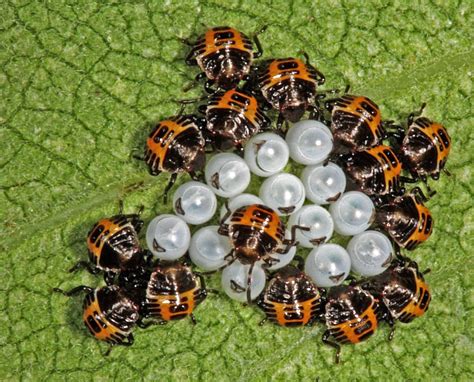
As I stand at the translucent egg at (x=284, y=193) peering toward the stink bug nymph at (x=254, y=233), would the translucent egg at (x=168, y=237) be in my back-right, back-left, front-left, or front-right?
front-right

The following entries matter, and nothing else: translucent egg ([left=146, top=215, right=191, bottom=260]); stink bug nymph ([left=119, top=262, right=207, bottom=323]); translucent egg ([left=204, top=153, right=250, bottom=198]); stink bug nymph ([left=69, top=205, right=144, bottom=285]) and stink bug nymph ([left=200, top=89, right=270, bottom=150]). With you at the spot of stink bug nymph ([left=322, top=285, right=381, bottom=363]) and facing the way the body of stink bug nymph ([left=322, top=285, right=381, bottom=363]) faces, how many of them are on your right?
0

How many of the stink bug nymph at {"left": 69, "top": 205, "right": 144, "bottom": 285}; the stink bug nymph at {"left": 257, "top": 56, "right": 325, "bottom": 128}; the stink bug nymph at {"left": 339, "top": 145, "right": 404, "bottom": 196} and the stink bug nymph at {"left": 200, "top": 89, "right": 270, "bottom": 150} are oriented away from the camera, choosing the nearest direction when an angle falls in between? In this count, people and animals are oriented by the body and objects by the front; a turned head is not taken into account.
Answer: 0

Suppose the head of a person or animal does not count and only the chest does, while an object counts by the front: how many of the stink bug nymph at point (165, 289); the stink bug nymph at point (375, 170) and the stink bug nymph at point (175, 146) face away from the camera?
1

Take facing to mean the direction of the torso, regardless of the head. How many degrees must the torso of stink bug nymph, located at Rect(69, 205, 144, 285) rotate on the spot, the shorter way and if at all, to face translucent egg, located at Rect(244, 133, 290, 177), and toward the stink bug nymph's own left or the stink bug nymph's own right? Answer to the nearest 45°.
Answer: approximately 90° to the stink bug nymph's own left

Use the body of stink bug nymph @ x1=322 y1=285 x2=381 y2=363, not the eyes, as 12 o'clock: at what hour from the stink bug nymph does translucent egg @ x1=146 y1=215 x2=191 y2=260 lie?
The translucent egg is roughly at 10 o'clock from the stink bug nymph.

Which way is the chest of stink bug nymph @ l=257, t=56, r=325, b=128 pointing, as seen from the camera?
toward the camera

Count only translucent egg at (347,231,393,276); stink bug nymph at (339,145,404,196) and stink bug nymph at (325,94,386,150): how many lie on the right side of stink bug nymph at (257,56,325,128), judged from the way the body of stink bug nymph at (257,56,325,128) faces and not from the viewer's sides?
0

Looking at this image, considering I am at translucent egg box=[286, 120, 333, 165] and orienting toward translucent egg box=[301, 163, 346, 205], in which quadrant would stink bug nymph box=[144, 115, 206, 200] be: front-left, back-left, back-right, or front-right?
back-right

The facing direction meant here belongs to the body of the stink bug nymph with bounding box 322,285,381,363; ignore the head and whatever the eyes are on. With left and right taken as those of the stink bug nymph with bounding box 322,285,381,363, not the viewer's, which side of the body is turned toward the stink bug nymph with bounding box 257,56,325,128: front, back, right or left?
front

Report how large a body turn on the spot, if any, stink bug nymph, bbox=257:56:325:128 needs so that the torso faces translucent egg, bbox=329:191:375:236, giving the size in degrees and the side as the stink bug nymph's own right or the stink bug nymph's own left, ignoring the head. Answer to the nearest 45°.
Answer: approximately 45° to the stink bug nymph's own left

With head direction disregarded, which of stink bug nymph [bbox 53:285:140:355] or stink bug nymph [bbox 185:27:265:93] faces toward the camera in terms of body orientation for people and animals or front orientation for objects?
stink bug nymph [bbox 185:27:265:93]

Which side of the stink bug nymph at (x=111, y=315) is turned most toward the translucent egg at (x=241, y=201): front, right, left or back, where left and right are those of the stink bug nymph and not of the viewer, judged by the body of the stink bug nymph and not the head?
front

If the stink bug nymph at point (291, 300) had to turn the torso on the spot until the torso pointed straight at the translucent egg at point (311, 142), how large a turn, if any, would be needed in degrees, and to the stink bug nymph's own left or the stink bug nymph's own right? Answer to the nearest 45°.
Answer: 0° — it already faces it

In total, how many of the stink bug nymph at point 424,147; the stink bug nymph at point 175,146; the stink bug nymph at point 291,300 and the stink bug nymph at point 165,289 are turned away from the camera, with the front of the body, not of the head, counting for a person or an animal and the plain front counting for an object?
2

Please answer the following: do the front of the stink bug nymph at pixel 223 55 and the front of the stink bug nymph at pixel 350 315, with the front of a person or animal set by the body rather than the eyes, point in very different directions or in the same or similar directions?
very different directions

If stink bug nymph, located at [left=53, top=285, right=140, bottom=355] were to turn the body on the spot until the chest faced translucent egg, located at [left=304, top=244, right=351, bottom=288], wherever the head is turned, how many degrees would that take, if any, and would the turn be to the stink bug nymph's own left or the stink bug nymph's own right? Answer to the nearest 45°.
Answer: approximately 45° to the stink bug nymph's own right

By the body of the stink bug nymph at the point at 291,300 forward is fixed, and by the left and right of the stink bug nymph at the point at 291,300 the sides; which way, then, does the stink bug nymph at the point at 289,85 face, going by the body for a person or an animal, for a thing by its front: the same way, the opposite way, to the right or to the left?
the opposite way

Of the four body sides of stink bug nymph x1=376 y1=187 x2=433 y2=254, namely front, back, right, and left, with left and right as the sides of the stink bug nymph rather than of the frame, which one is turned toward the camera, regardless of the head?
left

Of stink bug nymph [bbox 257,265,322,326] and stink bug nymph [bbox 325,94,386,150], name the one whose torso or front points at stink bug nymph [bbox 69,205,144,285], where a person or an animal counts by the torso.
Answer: stink bug nymph [bbox 325,94,386,150]
